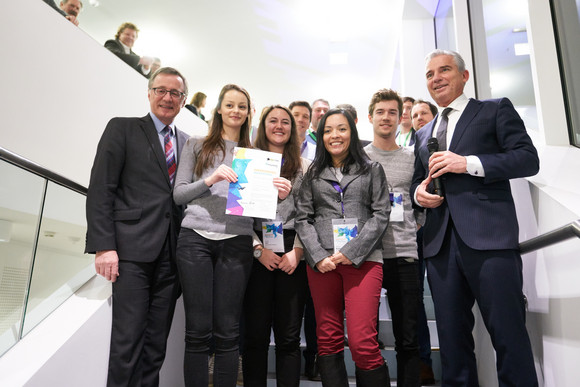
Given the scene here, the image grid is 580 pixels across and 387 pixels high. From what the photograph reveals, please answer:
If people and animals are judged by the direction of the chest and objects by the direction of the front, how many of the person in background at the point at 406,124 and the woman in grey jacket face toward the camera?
2

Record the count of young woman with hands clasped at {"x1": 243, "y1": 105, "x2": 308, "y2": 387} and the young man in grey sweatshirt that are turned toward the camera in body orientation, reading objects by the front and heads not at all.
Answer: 2

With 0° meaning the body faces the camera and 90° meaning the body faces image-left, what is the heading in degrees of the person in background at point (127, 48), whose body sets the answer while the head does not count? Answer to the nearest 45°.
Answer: approximately 315°

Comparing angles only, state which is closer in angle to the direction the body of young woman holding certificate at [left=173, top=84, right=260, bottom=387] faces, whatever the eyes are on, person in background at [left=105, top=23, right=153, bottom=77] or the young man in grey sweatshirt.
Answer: the young man in grey sweatshirt

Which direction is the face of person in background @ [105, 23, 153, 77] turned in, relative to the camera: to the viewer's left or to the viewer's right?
to the viewer's right

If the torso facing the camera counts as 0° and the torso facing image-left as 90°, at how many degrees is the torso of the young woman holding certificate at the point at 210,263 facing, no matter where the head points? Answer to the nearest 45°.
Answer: approximately 0°

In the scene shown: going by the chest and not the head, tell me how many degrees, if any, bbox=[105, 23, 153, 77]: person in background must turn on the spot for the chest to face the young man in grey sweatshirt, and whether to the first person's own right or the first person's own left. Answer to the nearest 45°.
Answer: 0° — they already face them

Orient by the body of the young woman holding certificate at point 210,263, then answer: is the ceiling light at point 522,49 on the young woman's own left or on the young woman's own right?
on the young woman's own left

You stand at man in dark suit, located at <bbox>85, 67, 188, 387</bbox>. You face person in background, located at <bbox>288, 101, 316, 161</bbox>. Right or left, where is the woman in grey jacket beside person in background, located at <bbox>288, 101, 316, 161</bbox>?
right
